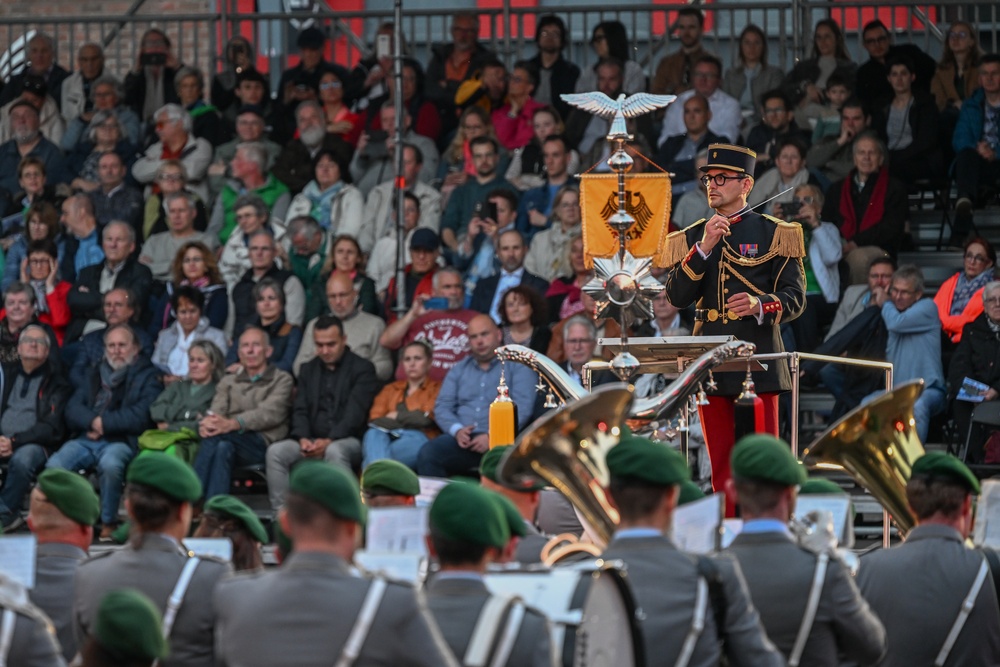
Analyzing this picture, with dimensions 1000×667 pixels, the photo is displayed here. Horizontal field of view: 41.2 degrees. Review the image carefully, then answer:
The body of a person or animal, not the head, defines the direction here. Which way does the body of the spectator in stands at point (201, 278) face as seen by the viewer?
toward the camera

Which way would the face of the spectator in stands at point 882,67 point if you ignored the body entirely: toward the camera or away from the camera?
toward the camera

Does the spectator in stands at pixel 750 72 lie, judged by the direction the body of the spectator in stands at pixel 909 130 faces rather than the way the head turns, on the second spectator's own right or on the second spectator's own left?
on the second spectator's own right

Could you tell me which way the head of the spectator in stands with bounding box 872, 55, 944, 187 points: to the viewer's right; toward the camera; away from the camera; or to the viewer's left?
toward the camera

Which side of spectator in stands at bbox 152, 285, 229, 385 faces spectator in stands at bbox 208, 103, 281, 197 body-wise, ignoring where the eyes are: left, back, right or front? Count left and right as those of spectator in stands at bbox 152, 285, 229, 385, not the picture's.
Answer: back

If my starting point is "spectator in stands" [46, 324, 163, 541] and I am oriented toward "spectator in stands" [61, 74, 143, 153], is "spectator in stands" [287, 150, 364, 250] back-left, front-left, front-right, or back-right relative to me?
front-right

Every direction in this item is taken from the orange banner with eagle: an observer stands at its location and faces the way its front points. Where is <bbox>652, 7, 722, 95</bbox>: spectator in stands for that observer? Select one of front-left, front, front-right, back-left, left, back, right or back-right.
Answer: back

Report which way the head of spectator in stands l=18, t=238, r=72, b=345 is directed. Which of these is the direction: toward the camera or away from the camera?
toward the camera

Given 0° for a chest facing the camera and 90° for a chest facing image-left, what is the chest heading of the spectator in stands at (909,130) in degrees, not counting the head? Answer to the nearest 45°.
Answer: approximately 45°

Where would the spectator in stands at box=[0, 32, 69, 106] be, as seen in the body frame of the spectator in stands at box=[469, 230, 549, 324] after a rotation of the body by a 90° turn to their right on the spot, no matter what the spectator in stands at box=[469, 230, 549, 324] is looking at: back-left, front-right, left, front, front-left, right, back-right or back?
front-right

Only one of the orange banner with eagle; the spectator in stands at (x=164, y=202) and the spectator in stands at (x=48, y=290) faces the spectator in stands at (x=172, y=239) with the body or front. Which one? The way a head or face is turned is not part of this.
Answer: the spectator in stands at (x=164, y=202)

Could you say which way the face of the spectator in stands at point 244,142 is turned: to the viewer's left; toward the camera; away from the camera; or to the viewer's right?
toward the camera

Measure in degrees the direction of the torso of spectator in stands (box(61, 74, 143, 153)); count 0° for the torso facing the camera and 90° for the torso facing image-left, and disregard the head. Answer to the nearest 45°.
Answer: approximately 0°

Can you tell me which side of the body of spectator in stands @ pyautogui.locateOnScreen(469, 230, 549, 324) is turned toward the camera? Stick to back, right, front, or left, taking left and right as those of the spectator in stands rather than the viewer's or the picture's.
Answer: front

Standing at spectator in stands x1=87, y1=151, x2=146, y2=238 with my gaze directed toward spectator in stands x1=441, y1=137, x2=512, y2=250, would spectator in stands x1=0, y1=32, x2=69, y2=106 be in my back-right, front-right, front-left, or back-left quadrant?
back-left

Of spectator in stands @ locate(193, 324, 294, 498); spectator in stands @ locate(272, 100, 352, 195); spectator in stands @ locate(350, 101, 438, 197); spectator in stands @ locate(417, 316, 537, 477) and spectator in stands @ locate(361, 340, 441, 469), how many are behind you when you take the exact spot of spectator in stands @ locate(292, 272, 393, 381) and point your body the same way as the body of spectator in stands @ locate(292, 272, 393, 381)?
2

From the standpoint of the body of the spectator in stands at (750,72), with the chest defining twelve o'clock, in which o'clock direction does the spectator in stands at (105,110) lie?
the spectator in stands at (105,110) is roughly at 3 o'clock from the spectator in stands at (750,72).

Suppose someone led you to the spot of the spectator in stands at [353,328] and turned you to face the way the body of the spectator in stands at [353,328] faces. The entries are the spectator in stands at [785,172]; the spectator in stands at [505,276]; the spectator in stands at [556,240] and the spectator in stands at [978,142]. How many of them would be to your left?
4

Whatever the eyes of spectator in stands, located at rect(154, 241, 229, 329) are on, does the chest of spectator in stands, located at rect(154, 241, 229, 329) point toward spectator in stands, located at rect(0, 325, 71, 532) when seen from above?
no
